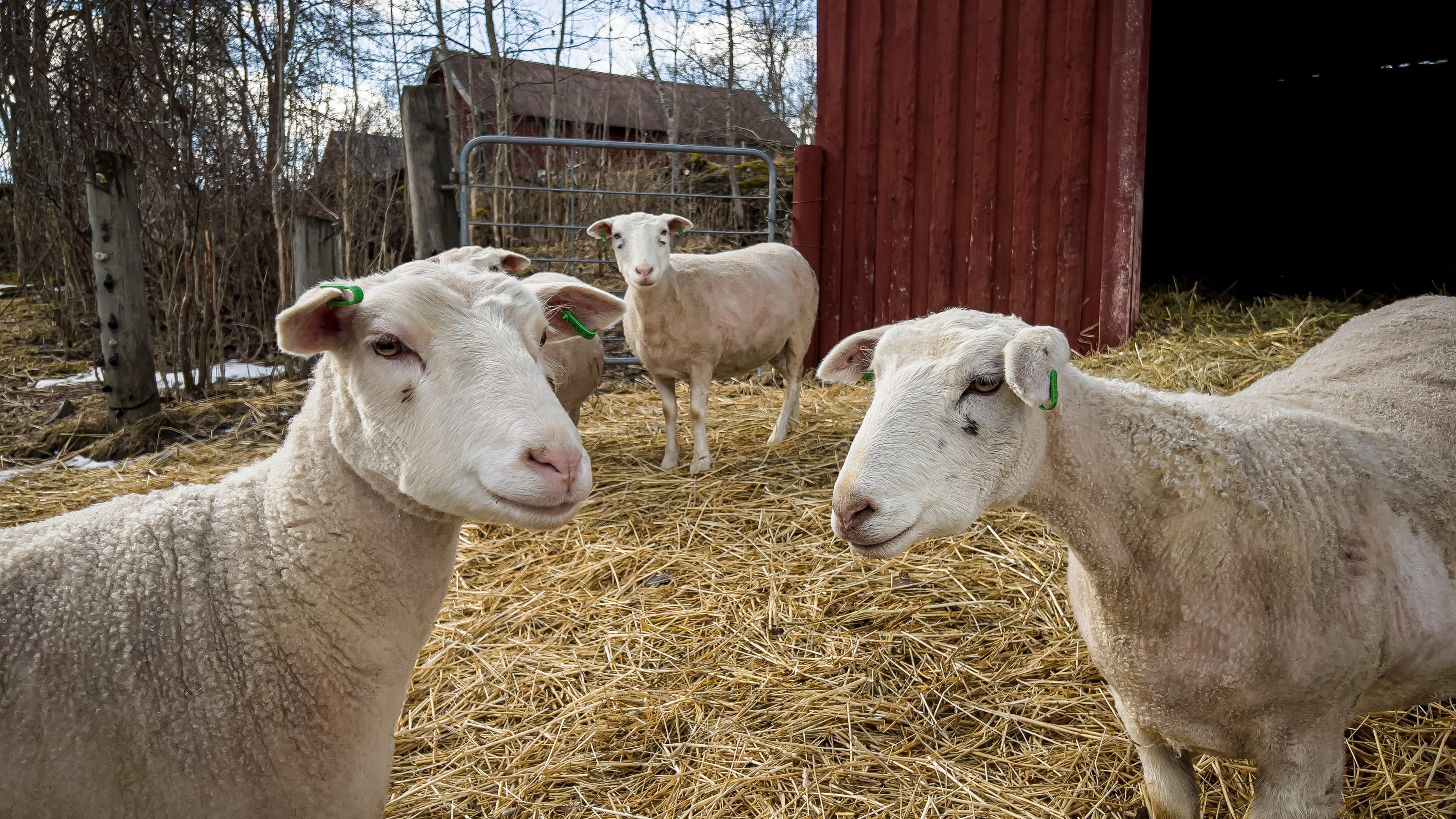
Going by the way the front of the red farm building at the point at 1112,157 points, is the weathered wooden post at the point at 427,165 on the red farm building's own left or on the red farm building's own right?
on the red farm building's own right

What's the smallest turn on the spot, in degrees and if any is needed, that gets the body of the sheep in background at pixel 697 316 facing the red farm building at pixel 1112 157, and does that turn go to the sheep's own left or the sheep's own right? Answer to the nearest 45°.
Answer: approximately 180°

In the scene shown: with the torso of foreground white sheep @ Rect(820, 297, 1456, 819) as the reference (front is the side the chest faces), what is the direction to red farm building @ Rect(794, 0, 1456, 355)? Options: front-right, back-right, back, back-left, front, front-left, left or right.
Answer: back-right

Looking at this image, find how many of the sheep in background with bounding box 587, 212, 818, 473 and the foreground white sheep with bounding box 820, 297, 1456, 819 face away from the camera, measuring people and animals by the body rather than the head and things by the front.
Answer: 0

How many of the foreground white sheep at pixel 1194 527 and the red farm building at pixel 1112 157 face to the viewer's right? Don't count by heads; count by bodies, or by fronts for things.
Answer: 0

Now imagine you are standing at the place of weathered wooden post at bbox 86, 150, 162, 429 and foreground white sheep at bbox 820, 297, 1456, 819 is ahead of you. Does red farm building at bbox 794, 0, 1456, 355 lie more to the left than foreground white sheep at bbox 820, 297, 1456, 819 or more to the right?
left

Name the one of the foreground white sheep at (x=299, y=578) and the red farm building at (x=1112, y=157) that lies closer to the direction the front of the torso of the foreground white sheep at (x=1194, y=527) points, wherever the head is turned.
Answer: the foreground white sheep

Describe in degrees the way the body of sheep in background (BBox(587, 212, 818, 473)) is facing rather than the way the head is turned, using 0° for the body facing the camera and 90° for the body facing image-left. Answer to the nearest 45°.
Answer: approximately 45°

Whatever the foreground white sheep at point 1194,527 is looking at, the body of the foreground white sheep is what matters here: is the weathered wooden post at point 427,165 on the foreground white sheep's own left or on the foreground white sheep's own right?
on the foreground white sheep's own right

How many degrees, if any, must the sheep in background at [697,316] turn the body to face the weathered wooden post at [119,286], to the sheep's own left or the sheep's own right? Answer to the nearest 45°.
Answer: approximately 45° to the sheep's own right

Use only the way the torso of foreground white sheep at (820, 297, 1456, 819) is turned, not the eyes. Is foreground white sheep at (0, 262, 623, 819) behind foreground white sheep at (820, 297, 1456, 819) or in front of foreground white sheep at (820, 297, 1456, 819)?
in front

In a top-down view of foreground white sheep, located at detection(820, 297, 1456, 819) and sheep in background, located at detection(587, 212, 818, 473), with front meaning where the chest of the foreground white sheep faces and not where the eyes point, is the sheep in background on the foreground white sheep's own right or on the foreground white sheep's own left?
on the foreground white sheep's own right

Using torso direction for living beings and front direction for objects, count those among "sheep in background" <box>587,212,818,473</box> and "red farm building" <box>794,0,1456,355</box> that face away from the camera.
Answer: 0
